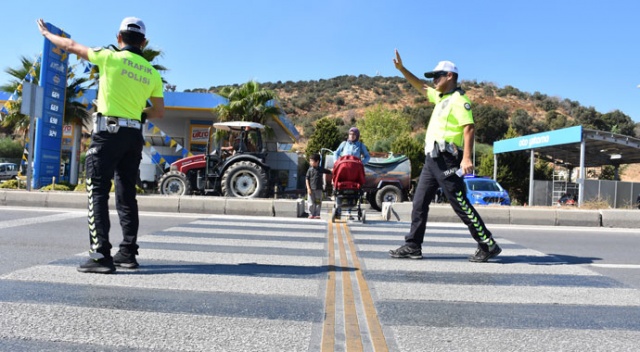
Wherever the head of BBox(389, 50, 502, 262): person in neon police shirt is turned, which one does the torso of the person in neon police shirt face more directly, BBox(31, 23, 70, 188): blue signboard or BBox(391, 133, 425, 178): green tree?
the blue signboard

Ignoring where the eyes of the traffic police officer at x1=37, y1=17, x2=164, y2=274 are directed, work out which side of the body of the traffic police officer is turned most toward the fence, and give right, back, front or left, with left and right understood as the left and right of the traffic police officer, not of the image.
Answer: right

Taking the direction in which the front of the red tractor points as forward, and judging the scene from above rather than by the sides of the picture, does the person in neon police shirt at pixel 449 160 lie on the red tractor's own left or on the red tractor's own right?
on the red tractor's own left

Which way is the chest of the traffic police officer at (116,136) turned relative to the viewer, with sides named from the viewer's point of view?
facing away from the viewer and to the left of the viewer

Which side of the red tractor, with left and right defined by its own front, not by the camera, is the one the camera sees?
left

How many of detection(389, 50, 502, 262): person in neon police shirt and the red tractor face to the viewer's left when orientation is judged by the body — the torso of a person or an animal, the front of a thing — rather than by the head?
2

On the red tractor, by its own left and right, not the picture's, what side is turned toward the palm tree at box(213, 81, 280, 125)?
right

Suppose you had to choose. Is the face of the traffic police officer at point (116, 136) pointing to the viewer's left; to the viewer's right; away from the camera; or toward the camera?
away from the camera

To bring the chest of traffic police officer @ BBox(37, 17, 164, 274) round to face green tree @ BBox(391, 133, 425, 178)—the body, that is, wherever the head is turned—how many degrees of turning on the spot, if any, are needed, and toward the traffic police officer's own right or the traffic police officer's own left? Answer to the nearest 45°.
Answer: approximately 90° to the traffic police officer's own right

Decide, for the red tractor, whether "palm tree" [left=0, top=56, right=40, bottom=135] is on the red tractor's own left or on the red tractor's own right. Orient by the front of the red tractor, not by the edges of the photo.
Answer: on the red tractor's own right

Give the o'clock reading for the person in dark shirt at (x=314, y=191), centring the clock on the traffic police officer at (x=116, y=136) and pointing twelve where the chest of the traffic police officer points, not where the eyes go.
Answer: The person in dark shirt is roughly at 3 o'clock from the traffic police officer.

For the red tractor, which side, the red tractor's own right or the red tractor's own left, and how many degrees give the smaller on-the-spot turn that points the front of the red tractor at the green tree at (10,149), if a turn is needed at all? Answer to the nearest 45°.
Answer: approximately 45° to the red tractor's own right
